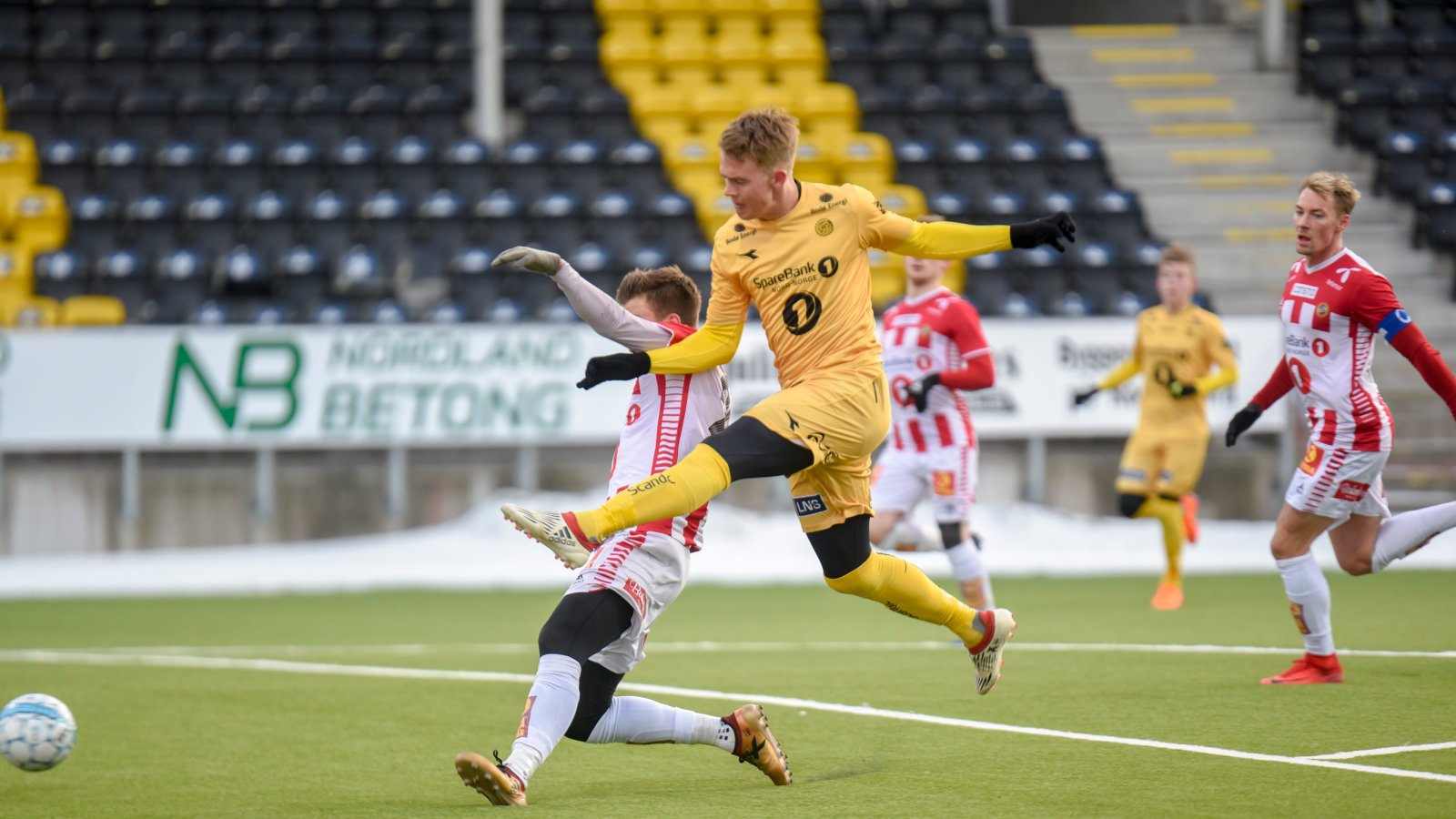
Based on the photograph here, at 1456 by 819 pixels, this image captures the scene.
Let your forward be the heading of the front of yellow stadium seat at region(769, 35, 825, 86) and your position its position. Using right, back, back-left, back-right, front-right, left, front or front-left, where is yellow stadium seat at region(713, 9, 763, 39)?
back-right

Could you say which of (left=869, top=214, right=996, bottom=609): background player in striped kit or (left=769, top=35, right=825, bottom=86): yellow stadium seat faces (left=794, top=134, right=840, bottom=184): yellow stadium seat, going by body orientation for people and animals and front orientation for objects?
(left=769, top=35, right=825, bottom=86): yellow stadium seat

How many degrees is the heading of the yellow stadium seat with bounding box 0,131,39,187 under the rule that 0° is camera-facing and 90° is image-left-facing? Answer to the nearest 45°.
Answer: approximately 0°

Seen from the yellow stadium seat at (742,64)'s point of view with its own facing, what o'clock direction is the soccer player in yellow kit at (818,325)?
The soccer player in yellow kit is roughly at 12 o'clock from the yellow stadium seat.

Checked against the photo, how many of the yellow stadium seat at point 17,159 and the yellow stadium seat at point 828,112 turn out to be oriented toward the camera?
2

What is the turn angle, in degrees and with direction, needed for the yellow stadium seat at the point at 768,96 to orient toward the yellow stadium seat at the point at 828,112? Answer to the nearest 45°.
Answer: approximately 45° to its left

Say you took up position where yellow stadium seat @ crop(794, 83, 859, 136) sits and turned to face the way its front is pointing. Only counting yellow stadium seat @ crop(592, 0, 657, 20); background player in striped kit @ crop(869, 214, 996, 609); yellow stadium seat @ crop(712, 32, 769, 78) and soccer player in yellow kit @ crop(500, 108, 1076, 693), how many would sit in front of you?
2
